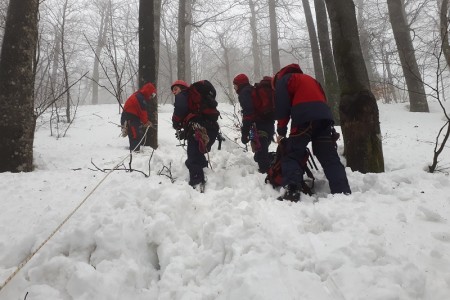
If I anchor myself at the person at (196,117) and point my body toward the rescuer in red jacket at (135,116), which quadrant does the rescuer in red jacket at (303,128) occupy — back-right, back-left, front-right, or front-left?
back-right

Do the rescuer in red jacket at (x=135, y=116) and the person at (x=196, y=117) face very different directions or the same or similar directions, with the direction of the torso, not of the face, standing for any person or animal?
very different directions

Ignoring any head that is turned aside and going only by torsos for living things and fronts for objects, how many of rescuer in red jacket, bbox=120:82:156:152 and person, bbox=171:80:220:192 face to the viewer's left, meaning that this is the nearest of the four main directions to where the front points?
1

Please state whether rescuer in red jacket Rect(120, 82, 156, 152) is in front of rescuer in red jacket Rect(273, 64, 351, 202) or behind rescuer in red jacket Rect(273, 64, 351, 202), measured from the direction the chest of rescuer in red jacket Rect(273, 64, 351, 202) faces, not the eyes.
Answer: in front

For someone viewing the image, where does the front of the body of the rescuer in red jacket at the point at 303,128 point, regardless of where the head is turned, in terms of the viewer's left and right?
facing away from the viewer and to the left of the viewer

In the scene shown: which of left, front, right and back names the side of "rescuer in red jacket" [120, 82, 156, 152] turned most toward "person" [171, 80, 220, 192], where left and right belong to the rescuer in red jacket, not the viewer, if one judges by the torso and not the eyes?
right

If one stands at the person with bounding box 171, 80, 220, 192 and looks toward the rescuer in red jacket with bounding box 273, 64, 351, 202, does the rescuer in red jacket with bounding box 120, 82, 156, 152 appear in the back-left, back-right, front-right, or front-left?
back-left

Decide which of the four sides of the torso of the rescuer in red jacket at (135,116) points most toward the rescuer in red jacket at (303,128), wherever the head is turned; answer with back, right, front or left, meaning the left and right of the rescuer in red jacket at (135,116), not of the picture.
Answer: right
